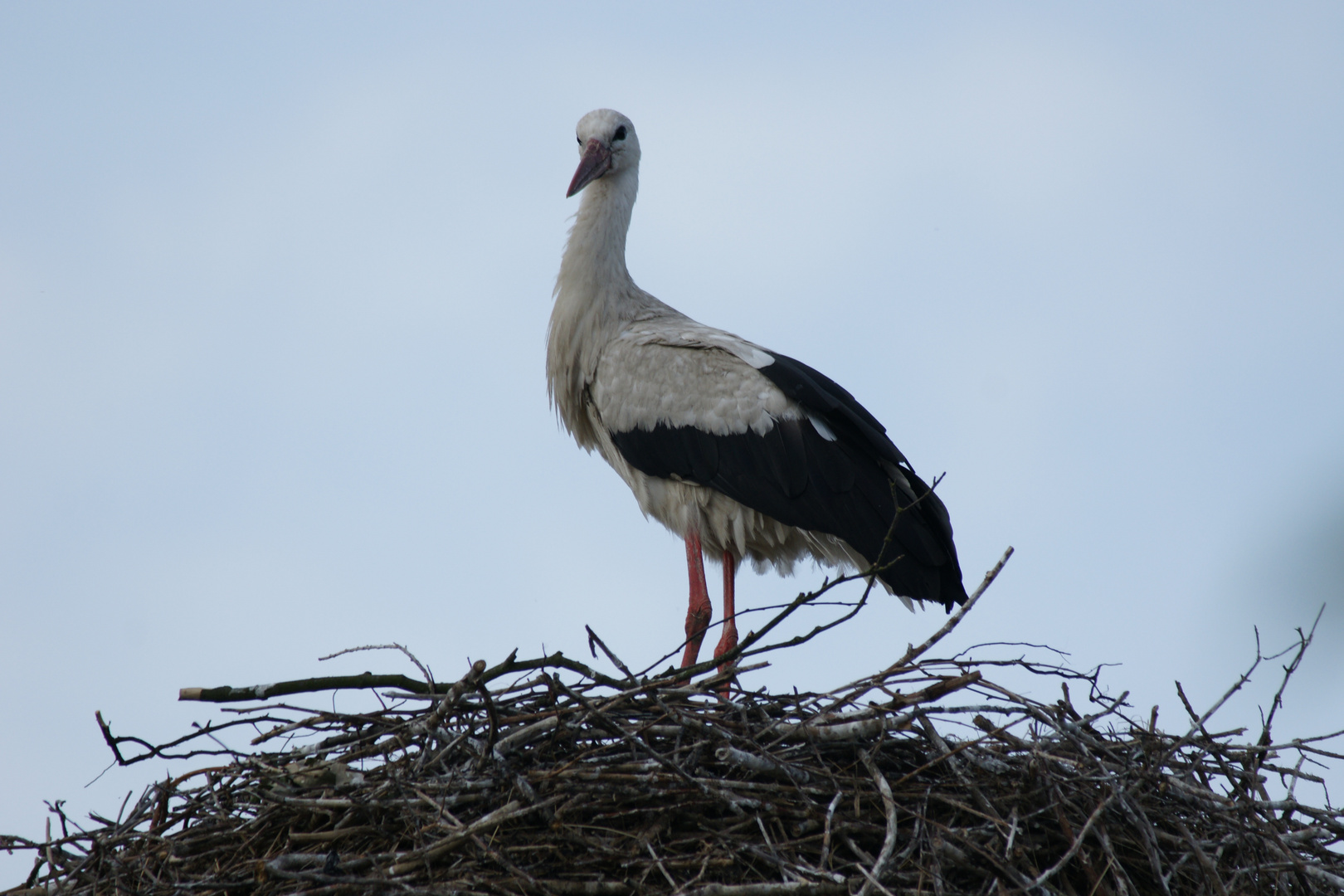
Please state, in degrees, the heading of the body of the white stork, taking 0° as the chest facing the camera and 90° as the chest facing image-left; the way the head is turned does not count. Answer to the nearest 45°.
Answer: approximately 90°
